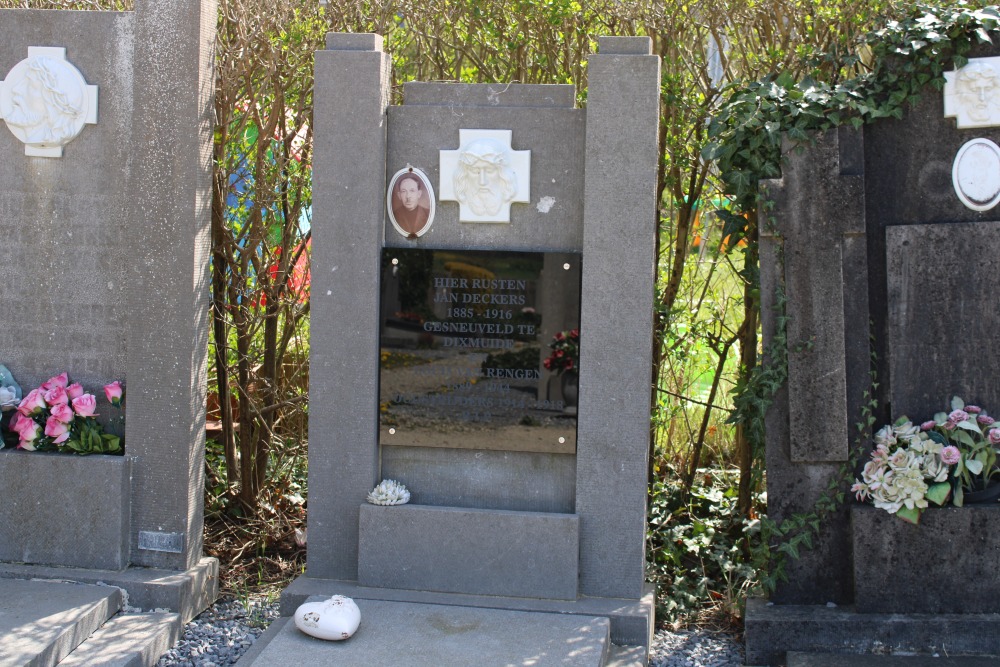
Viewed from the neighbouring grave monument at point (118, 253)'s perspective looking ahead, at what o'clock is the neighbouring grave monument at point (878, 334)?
the neighbouring grave monument at point (878, 334) is roughly at 10 o'clock from the neighbouring grave monument at point (118, 253).

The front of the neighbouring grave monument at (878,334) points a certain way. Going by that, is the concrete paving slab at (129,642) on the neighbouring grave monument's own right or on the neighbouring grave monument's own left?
on the neighbouring grave monument's own right

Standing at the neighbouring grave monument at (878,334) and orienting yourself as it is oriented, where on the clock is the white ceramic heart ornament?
The white ceramic heart ornament is roughly at 2 o'clock from the neighbouring grave monument.

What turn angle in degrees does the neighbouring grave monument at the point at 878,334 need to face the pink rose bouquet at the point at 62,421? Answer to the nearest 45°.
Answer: approximately 90° to its right

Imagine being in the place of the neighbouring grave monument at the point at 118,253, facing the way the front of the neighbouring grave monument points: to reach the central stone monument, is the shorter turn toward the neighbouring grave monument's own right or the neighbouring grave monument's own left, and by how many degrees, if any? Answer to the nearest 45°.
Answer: approximately 45° to the neighbouring grave monument's own left

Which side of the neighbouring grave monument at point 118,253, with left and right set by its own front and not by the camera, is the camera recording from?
front

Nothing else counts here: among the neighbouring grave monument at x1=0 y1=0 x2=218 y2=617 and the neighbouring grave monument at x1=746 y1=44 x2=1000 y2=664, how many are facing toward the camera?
2

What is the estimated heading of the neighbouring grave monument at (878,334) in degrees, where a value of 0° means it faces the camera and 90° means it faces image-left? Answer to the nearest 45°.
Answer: approximately 0°

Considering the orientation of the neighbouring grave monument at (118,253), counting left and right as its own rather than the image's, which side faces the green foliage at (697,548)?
left

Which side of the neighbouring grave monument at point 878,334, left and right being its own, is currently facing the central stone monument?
right

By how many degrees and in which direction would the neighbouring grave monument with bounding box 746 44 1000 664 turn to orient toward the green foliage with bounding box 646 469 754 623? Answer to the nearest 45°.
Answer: approximately 135° to its right
